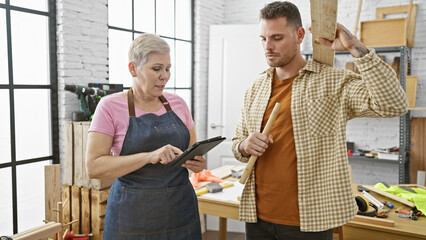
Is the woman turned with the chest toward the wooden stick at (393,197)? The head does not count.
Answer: no

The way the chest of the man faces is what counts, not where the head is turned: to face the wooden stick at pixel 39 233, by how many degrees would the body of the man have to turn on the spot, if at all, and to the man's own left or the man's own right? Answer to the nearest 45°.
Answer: approximately 45° to the man's own right

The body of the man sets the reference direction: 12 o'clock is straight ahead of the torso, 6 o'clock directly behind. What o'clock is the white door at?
The white door is roughly at 4 o'clock from the man.

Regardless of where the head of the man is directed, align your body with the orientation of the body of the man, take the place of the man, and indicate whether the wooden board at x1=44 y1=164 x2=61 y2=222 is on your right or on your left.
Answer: on your right

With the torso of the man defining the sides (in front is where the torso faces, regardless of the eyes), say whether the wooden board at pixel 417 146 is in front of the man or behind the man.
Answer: behind

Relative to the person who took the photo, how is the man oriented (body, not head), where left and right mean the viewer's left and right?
facing the viewer and to the left of the viewer

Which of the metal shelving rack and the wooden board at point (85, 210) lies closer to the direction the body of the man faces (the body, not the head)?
the wooden board

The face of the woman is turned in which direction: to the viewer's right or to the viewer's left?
to the viewer's right

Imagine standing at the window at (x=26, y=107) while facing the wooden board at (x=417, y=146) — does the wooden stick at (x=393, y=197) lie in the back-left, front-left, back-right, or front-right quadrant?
front-right

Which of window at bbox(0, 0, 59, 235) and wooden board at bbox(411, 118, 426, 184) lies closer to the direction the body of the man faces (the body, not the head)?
the window

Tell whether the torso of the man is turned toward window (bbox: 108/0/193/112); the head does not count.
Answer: no

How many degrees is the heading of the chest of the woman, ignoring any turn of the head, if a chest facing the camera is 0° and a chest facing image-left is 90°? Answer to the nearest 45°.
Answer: approximately 315°

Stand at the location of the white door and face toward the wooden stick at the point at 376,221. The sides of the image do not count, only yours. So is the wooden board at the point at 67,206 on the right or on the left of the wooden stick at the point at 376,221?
right

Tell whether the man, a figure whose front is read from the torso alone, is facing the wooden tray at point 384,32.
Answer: no

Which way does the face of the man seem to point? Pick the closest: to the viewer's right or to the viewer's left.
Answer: to the viewer's left

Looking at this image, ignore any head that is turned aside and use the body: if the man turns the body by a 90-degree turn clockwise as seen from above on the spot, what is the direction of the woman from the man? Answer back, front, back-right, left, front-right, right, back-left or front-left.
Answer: front-left

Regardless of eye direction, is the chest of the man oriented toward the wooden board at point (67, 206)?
no
